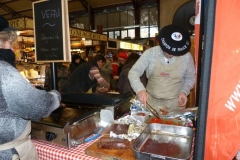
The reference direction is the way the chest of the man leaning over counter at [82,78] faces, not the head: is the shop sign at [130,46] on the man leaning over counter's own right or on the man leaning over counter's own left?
on the man leaning over counter's own left

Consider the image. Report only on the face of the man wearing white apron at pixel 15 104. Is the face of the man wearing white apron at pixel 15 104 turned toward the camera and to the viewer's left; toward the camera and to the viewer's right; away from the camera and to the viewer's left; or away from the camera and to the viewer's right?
away from the camera and to the viewer's right

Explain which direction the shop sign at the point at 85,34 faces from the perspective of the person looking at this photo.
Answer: facing the viewer and to the right of the viewer

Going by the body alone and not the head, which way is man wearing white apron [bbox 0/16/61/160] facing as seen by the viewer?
to the viewer's right

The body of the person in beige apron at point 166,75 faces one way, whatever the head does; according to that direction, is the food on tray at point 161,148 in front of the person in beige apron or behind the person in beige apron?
in front

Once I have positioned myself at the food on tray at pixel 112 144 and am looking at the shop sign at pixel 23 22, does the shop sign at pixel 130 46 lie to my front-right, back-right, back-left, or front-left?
front-right

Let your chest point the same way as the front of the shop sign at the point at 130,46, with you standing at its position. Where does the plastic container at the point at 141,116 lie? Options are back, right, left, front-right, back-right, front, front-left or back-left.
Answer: front-right

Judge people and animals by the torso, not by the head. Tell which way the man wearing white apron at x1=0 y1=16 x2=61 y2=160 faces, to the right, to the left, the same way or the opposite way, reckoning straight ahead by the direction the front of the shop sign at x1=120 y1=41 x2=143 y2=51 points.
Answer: to the left

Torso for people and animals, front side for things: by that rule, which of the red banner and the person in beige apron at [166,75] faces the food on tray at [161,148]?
the person in beige apron

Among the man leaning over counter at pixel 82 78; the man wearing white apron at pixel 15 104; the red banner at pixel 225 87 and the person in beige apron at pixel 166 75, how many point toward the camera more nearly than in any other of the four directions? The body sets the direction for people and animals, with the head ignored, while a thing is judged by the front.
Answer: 2

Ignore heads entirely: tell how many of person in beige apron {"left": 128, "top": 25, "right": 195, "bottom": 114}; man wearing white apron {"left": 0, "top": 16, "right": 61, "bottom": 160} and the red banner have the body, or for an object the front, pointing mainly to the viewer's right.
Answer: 1
